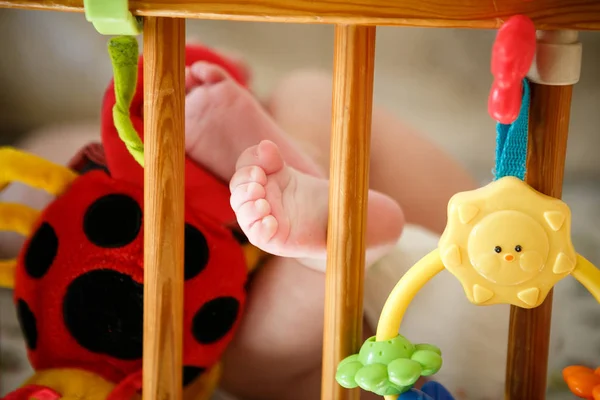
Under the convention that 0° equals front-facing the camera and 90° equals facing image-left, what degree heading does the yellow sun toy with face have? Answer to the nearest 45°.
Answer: approximately 0°
